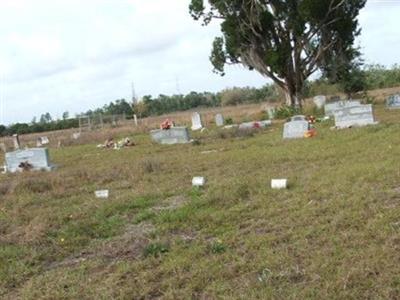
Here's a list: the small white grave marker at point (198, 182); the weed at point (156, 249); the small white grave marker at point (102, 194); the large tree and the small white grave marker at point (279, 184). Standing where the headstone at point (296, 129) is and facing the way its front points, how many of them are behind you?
1

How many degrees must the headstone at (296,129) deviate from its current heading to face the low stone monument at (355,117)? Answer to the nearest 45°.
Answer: approximately 135° to its left

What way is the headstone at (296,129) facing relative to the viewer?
toward the camera

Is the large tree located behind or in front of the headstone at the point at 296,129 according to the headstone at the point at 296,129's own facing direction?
behind

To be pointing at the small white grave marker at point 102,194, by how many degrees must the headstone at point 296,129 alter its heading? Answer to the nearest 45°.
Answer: approximately 45° to its right

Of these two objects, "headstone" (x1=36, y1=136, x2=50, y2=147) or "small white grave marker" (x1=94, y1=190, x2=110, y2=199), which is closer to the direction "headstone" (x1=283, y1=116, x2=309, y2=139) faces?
the small white grave marker

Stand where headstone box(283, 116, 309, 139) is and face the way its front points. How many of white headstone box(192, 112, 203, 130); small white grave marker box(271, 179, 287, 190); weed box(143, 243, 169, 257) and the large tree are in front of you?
2

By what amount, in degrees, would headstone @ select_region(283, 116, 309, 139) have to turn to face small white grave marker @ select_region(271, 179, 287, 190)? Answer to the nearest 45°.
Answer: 0° — it already faces it

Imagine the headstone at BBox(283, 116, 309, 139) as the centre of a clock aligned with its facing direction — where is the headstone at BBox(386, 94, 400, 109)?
the headstone at BBox(386, 94, 400, 109) is roughly at 7 o'clock from the headstone at BBox(283, 116, 309, 139).

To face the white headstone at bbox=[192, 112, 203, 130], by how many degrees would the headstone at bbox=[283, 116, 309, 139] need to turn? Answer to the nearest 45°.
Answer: approximately 135° to its right

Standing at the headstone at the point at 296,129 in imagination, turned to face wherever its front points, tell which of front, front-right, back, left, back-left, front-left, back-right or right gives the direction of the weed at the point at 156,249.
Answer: front

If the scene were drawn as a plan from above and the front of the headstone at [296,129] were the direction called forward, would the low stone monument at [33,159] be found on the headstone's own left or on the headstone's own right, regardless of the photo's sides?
on the headstone's own right

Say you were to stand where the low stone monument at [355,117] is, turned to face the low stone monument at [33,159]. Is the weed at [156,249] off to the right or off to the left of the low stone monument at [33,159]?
left

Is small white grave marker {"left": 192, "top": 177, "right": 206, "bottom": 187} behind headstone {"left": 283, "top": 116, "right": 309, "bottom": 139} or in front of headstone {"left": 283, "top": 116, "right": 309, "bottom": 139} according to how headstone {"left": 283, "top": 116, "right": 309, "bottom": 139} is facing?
in front

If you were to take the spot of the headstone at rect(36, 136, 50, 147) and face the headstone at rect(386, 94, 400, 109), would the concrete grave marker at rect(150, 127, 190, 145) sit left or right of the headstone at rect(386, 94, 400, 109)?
right
